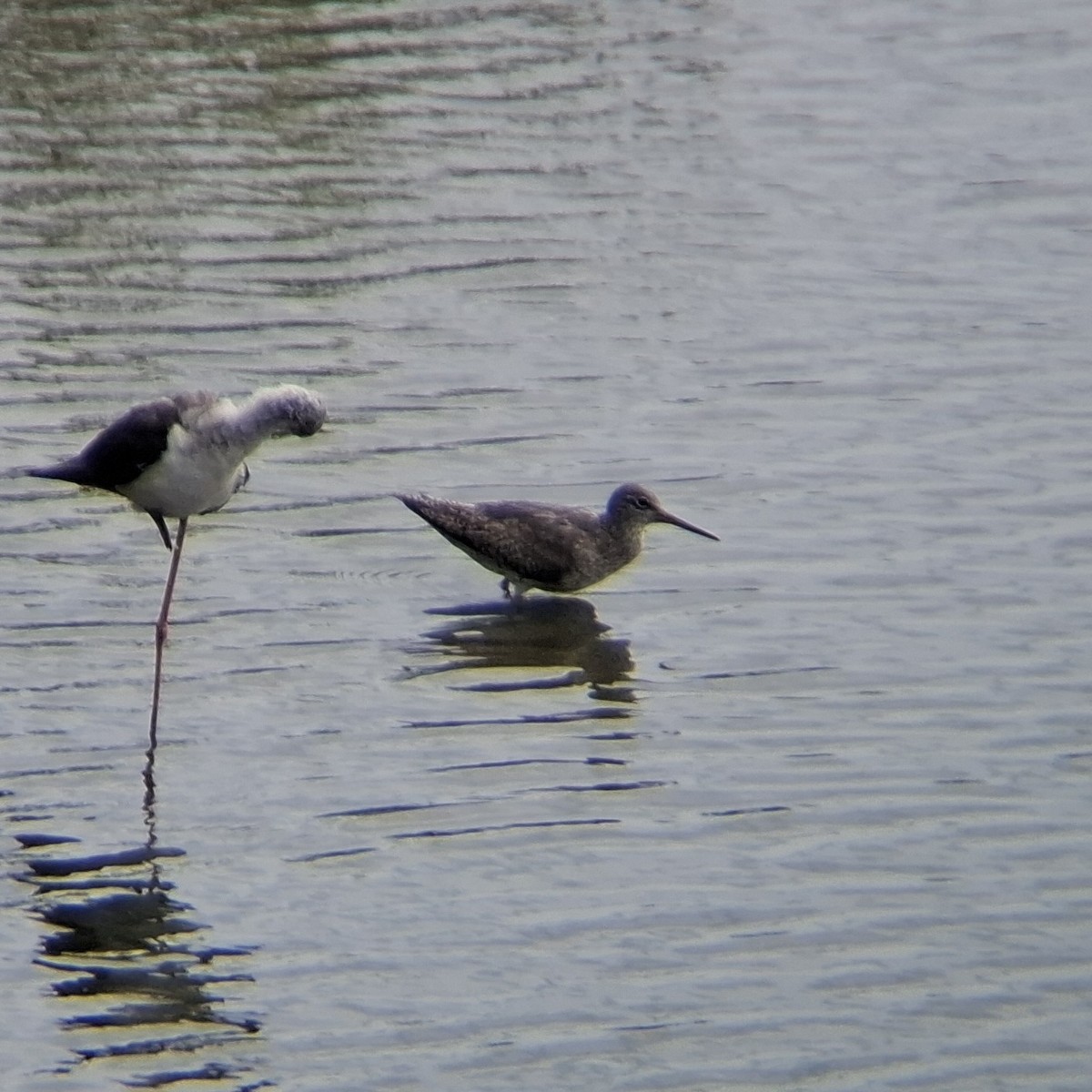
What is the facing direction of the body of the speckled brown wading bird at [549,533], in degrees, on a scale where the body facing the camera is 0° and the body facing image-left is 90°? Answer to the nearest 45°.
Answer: approximately 270°

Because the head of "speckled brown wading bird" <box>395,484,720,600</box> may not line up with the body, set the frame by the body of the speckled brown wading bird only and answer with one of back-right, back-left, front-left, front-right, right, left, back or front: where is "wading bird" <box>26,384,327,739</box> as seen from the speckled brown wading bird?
back-right
